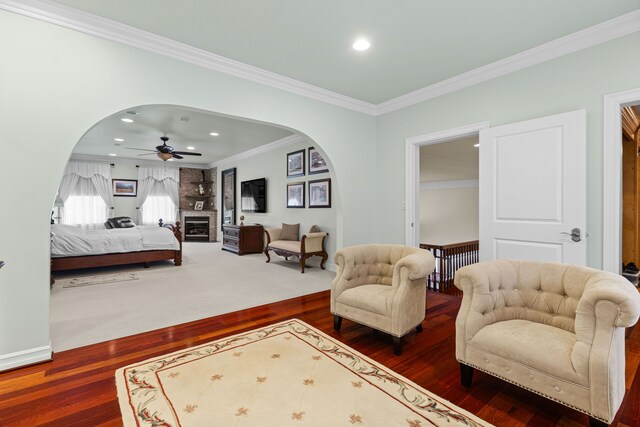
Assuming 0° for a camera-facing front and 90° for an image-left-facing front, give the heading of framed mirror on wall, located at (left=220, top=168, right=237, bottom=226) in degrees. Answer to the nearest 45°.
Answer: approximately 45°

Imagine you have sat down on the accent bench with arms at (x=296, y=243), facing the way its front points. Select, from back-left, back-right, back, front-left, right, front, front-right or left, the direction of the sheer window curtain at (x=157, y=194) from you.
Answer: right

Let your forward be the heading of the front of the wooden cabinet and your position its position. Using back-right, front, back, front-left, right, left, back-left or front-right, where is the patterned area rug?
front-left

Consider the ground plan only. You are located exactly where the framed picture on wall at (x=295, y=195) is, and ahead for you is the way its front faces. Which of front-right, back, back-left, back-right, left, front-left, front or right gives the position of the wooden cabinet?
right

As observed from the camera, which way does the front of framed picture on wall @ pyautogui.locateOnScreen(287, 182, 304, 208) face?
facing the viewer and to the left of the viewer

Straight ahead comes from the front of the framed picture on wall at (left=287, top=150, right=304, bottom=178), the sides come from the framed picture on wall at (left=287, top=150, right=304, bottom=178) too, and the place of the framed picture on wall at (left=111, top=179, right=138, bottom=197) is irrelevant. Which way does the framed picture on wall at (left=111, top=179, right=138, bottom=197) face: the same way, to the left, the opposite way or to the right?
to the left

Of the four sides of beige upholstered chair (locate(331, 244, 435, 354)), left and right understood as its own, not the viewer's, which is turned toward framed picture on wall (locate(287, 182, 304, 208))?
right

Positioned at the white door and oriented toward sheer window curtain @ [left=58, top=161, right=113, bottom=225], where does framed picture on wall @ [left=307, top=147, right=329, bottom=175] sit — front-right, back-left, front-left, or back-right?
front-right

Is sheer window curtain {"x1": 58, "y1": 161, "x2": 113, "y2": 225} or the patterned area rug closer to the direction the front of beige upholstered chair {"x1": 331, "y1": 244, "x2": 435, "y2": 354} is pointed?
the patterned area rug

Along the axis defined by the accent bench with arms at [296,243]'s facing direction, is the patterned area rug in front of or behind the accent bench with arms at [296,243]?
in front

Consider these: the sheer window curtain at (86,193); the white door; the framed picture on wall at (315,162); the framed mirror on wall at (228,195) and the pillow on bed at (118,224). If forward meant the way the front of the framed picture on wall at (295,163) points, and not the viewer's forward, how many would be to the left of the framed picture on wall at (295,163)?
2

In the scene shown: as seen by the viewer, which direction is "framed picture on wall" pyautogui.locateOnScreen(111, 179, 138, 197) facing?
toward the camera

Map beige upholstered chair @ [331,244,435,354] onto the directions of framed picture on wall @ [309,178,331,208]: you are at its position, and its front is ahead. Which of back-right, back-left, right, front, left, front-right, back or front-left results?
front-left

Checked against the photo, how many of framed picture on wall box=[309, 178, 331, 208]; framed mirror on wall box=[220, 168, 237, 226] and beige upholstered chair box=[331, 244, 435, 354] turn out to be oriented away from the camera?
0

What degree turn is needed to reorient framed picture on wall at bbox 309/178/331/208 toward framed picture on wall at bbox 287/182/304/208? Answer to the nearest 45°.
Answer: approximately 90° to its right

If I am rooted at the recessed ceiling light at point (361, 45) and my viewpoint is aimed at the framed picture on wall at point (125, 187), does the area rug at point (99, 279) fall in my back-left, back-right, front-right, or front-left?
front-left

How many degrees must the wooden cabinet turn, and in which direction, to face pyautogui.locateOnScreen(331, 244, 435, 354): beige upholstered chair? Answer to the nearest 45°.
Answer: approximately 45° to its left

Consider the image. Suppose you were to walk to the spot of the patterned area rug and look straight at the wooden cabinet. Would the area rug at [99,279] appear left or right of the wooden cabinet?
left
